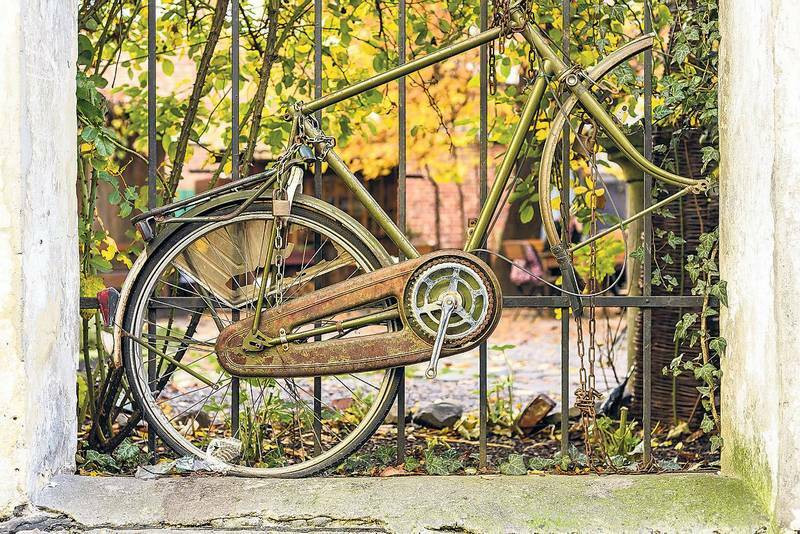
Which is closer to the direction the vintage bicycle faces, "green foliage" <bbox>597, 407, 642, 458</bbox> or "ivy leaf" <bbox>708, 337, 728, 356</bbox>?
the ivy leaf

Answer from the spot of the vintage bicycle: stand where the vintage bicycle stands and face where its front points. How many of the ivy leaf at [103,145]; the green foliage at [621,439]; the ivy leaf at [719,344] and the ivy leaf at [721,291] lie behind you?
1

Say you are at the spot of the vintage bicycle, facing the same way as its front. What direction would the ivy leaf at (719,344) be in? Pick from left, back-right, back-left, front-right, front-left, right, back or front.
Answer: front

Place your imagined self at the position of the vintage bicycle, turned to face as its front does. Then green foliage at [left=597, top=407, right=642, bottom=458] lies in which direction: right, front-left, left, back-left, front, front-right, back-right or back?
front-left

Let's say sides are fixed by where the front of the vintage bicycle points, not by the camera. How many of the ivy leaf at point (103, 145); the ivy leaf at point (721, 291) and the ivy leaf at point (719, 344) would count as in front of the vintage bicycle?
2

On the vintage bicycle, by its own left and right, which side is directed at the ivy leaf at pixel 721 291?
front

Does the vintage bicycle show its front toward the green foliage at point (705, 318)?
yes

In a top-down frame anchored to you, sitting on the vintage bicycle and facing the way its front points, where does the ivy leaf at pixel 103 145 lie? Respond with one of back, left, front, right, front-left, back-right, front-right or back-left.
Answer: back

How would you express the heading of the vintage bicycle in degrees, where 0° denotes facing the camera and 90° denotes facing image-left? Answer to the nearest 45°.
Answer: approximately 270°
